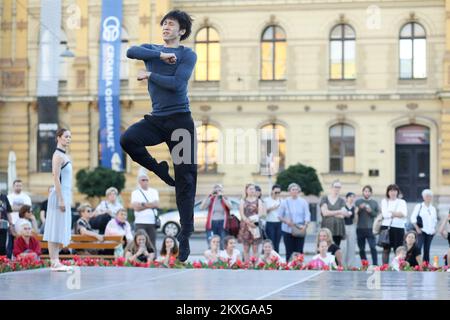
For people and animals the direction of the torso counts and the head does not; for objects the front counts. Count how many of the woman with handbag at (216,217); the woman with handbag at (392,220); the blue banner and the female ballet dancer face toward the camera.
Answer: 3

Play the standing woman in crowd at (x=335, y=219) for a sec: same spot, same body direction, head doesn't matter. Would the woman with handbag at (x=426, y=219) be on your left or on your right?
on your left

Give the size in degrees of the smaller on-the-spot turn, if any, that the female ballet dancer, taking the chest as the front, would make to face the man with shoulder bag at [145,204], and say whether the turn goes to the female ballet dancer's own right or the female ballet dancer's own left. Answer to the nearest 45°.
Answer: approximately 90° to the female ballet dancer's own left

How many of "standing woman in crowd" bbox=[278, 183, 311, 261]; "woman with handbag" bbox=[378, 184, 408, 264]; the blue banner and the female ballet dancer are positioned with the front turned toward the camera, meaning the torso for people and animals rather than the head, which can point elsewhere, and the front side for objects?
3

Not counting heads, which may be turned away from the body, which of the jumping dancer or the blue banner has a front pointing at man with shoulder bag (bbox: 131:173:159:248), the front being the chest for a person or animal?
the blue banner

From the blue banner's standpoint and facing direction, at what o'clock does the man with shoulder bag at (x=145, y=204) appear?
The man with shoulder bag is roughly at 12 o'clock from the blue banner.

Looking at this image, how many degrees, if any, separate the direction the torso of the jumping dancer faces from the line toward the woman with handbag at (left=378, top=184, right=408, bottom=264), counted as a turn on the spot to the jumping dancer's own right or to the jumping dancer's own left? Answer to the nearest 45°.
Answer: approximately 180°

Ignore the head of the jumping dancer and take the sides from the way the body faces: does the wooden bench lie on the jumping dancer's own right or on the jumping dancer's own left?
on the jumping dancer's own right

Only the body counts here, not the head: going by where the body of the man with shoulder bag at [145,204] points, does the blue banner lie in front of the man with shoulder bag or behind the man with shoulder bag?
behind

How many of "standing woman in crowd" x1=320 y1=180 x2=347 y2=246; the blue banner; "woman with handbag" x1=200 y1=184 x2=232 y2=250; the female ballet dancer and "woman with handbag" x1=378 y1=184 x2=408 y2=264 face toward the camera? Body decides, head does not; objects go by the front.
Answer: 4

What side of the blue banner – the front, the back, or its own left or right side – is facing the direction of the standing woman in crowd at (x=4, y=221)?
front
